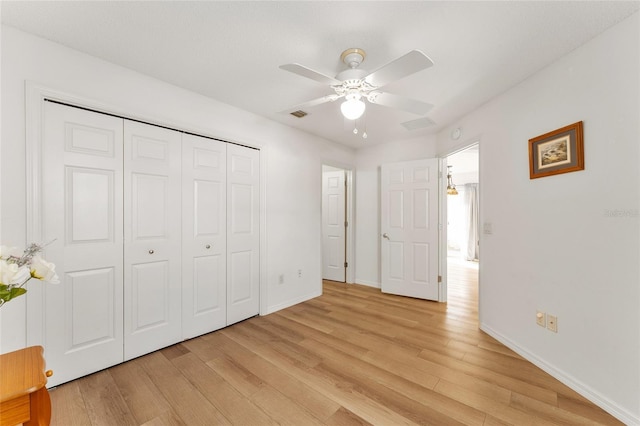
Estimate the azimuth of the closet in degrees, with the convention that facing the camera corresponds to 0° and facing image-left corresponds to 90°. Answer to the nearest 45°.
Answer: approximately 315°

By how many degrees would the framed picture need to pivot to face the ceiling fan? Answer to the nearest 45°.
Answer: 0° — it already faces it

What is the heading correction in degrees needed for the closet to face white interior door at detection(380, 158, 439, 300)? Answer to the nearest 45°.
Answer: approximately 45° to its left

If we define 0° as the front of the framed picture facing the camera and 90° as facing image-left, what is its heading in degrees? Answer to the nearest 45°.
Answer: approximately 45°

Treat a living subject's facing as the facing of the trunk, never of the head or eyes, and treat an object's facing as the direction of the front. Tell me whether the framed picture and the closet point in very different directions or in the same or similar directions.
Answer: very different directions

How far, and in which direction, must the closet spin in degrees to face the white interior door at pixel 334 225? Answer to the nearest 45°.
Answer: approximately 45° to its left

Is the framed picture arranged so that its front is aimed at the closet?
yes

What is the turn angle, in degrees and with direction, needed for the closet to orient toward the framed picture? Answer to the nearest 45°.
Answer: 0° — it already faces it

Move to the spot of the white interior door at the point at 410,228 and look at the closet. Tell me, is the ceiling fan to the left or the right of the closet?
left

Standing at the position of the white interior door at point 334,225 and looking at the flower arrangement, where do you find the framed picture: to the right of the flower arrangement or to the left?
left

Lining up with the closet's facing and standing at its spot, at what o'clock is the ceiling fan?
The ceiling fan is roughly at 12 o'clock from the closet.

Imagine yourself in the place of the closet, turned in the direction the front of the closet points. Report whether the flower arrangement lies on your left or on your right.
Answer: on your right

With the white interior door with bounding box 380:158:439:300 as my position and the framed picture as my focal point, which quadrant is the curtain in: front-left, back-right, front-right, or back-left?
back-left

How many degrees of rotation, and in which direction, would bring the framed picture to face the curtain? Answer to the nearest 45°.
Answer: approximately 135° to its right
